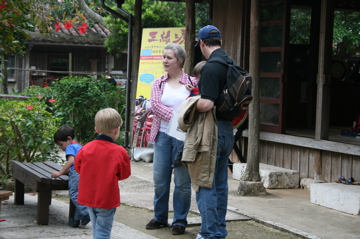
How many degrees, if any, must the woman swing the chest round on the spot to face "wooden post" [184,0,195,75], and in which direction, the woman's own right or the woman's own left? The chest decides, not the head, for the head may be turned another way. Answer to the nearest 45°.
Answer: approximately 135° to the woman's own right

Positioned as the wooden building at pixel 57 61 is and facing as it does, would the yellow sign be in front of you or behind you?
in front

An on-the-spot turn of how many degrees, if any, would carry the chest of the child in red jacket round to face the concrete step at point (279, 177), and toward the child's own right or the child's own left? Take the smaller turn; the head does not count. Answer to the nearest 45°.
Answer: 0° — they already face it

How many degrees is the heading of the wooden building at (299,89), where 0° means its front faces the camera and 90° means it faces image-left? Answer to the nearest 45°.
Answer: approximately 45°

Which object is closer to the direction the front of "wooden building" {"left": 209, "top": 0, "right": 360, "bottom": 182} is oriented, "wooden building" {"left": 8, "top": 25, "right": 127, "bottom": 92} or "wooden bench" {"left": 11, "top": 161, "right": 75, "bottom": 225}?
the wooden bench

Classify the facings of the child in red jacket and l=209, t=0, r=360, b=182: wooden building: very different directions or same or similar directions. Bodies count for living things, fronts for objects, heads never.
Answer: very different directions

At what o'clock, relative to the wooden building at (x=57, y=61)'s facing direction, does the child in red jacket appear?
The child in red jacket is roughly at 12 o'clock from the wooden building.

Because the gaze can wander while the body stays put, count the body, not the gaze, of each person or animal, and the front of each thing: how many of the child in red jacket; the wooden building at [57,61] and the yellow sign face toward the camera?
2

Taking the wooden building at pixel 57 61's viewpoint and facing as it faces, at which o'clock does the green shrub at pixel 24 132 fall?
The green shrub is roughly at 12 o'clock from the wooden building.

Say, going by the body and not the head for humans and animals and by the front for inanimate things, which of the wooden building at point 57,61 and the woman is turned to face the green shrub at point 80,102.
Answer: the wooden building

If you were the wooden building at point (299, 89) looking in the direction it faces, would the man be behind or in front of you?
in front

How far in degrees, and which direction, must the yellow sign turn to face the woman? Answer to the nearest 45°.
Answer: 0° — it already faces them

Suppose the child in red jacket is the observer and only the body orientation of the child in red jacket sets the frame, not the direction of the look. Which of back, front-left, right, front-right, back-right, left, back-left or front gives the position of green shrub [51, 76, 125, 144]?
front-left

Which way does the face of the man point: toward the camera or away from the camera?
away from the camera

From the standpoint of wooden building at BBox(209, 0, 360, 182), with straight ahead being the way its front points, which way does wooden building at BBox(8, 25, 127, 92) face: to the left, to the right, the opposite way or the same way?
to the left
